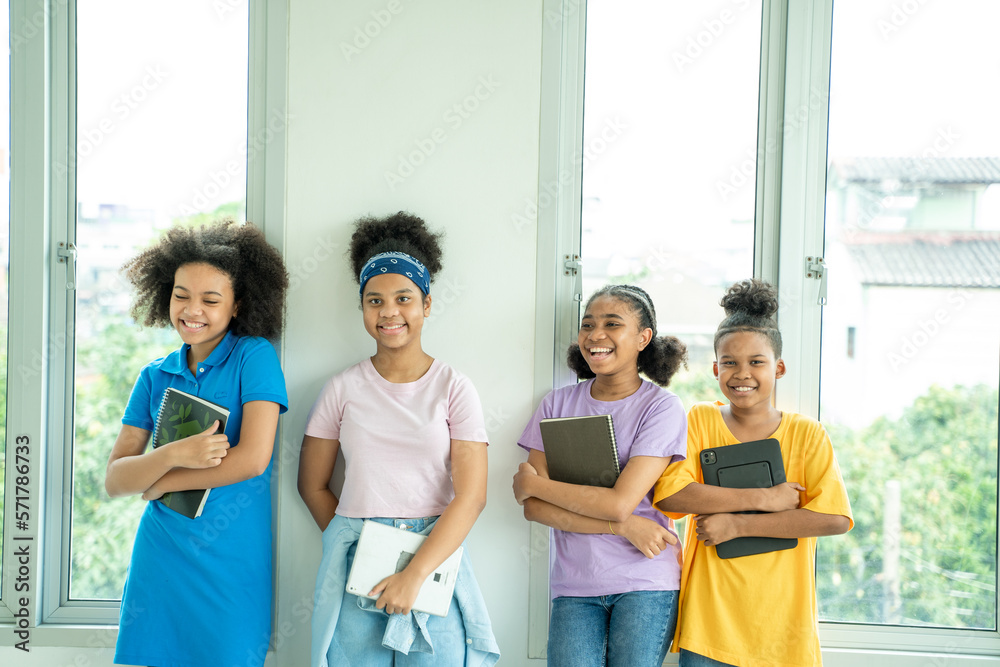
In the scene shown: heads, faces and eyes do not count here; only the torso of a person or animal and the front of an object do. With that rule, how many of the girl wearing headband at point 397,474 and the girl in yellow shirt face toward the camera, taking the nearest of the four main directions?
2

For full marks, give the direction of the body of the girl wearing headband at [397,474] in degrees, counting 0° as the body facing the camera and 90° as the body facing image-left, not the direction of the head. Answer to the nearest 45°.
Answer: approximately 0°

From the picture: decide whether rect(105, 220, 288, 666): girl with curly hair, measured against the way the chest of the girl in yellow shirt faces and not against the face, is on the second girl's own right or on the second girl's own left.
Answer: on the second girl's own right
